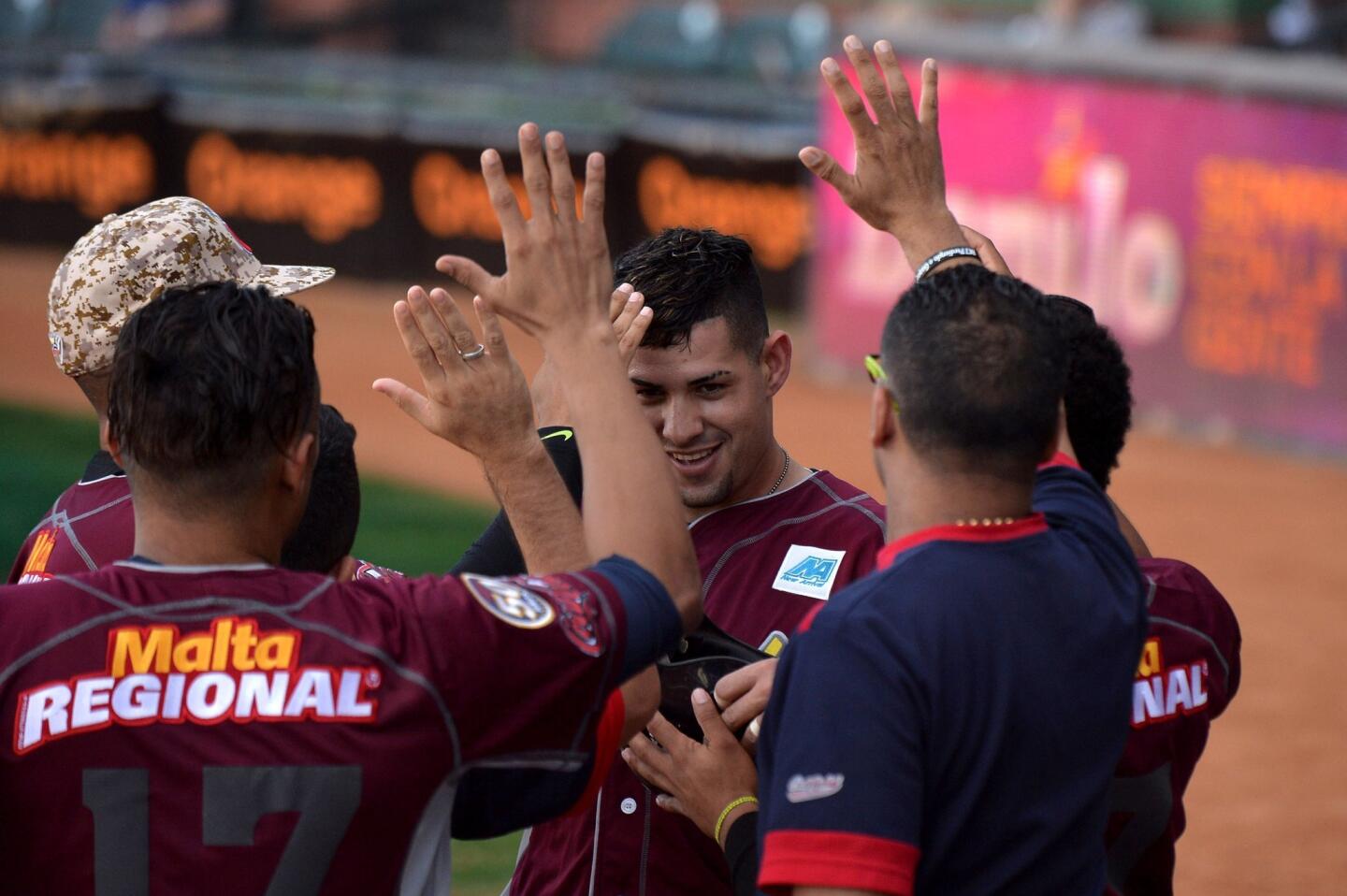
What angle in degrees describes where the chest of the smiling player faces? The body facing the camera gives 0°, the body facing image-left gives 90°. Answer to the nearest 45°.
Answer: approximately 45°
